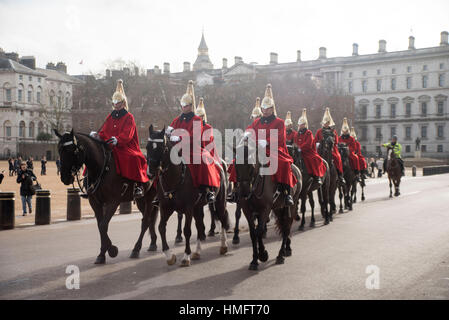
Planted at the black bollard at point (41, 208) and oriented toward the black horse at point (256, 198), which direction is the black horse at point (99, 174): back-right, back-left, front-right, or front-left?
front-right

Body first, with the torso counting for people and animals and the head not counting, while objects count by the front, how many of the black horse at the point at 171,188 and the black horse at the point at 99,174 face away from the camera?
0

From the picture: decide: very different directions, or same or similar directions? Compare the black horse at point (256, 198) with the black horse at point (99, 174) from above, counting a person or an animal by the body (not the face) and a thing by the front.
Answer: same or similar directions

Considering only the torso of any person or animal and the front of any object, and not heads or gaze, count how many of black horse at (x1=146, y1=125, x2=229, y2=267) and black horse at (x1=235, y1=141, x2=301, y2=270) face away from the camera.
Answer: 0

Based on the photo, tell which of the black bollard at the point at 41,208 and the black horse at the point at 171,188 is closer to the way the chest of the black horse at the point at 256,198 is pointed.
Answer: the black horse

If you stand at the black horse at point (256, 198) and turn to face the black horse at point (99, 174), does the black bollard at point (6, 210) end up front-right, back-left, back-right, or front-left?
front-right

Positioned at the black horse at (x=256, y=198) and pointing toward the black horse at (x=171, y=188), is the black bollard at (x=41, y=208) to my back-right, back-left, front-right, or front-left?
front-right

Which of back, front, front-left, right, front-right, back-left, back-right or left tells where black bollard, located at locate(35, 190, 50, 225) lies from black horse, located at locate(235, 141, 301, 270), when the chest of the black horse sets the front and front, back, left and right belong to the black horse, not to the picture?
right

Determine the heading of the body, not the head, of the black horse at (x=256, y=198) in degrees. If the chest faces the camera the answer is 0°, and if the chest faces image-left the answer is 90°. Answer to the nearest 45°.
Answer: approximately 45°

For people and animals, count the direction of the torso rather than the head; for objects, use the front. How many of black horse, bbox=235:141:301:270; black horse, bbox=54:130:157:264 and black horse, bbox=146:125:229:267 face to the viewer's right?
0

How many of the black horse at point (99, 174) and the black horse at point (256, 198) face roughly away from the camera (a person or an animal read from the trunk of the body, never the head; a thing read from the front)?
0

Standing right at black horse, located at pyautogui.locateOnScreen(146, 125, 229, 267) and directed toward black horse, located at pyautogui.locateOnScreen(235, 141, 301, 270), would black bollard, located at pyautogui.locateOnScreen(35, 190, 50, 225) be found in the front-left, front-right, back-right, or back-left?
back-left

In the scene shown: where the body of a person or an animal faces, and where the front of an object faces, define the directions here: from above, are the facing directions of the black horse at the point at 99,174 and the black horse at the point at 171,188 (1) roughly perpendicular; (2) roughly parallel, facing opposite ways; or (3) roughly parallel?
roughly parallel

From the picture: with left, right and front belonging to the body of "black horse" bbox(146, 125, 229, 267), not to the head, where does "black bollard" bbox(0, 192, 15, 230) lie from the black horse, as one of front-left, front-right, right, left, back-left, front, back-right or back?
right

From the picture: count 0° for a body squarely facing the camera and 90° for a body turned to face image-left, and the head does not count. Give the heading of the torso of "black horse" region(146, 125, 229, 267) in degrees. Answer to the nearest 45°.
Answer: approximately 45°

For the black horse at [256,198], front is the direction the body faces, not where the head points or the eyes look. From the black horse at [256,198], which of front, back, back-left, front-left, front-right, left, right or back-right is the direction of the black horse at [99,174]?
front-right

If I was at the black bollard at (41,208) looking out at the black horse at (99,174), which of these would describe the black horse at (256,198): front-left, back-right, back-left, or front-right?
front-left

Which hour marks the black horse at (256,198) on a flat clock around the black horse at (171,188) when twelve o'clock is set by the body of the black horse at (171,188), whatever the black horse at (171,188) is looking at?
the black horse at (256,198) is roughly at 8 o'clock from the black horse at (171,188).
